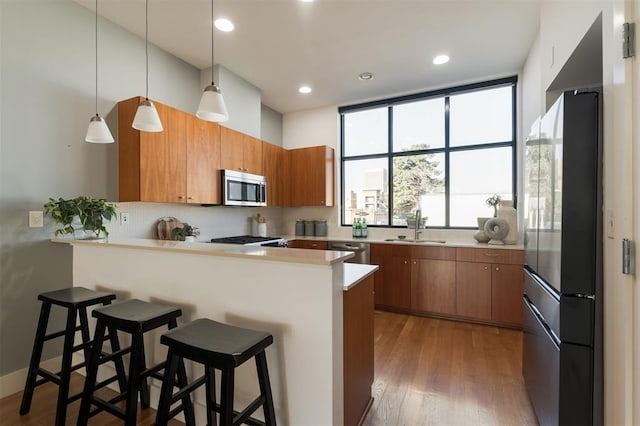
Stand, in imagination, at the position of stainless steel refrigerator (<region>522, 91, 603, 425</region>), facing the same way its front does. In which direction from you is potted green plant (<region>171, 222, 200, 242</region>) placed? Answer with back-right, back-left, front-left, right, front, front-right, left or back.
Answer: front

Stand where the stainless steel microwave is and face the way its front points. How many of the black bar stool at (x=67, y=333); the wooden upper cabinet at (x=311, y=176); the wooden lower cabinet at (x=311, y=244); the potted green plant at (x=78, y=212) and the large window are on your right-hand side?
2

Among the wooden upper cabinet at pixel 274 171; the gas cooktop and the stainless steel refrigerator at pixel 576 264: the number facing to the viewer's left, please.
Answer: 1

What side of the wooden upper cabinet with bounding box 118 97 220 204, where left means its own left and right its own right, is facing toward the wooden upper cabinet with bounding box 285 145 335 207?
left

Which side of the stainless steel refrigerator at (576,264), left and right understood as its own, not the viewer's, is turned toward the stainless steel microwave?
front

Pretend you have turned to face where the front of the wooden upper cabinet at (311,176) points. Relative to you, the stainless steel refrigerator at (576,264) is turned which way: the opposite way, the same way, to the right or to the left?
to the right

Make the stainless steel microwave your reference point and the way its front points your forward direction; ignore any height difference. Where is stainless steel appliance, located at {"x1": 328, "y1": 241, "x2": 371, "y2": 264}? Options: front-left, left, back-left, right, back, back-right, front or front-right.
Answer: front-left

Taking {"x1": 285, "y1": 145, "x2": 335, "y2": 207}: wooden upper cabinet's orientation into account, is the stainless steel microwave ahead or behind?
ahead

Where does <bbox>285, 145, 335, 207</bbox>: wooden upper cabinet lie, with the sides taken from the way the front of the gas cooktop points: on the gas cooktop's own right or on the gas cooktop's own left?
on the gas cooktop's own left

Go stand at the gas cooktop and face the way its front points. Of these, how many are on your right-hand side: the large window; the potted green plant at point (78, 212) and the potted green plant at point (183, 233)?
2

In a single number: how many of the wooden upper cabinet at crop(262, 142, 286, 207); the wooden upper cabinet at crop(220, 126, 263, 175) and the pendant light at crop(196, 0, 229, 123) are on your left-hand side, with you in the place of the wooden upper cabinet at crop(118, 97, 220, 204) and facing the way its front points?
2

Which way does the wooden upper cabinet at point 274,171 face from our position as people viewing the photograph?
facing the viewer and to the right of the viewer

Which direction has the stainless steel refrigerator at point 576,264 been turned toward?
to the viewer's left
